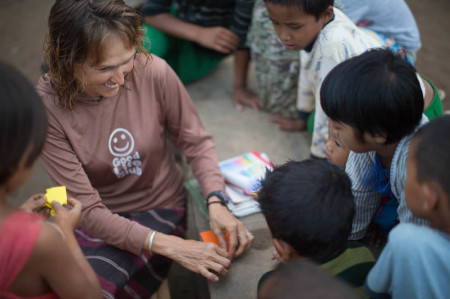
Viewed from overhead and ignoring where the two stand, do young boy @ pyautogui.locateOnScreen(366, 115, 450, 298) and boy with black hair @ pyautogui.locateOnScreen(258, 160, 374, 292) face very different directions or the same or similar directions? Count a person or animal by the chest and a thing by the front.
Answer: same or similar directions

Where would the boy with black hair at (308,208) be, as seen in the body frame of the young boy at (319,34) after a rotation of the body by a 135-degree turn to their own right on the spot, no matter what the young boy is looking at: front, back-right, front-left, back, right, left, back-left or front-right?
back

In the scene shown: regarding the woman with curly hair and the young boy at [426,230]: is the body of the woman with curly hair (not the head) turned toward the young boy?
yes

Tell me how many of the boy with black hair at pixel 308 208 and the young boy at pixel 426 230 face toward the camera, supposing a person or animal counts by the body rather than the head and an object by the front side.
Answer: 0

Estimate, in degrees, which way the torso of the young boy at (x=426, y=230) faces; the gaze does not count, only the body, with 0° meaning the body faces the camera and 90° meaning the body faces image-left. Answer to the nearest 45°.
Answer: approximately 135°

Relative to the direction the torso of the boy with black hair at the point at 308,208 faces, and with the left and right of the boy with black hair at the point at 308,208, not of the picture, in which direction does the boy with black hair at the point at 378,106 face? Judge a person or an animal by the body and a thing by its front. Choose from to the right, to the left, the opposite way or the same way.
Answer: to the left

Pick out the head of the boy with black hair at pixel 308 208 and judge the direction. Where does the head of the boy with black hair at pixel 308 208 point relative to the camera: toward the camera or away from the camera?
away from the camera

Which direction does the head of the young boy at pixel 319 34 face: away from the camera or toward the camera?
toward the camera

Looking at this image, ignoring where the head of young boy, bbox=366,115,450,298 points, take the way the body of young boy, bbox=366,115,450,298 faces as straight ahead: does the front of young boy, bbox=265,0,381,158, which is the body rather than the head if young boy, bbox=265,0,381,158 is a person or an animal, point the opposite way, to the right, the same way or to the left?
to the left

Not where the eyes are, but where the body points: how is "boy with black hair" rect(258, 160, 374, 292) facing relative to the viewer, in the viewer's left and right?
facing away from the viewer and to the left of the viewer

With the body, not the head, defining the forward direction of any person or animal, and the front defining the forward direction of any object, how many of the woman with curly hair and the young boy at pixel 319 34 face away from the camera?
0
